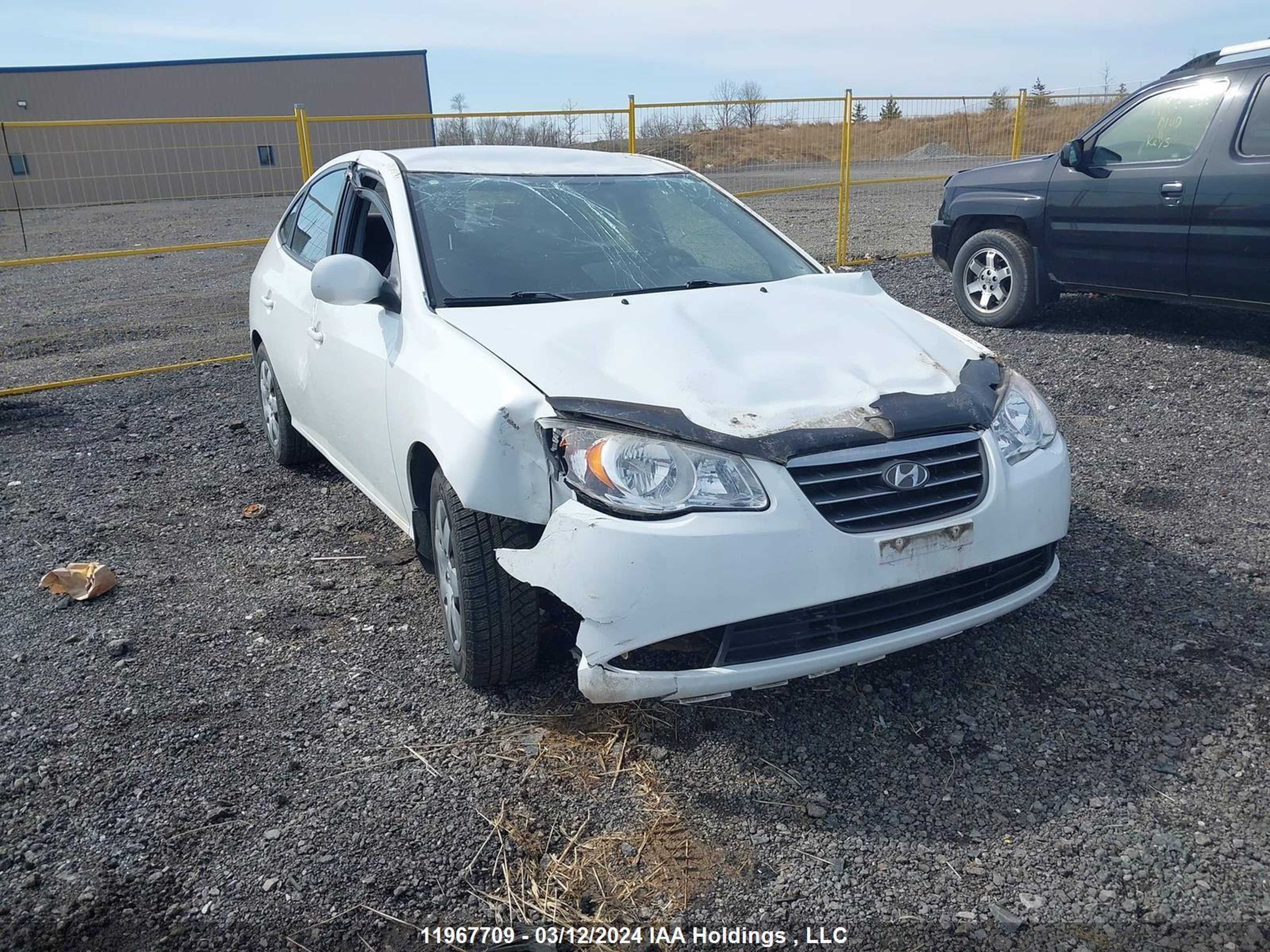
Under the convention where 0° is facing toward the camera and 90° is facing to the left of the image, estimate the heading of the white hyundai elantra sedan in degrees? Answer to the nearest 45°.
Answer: approximately 315°

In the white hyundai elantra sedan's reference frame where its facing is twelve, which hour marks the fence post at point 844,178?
The fence post is roughly at 8 o'clock from the white hyundai elantra sedan.

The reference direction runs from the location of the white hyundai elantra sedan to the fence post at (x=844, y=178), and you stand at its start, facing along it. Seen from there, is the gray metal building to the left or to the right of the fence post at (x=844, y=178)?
left

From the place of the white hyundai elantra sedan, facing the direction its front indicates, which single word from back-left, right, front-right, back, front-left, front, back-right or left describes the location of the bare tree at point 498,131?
back-left

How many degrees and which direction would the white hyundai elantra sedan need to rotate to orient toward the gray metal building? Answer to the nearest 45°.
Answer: approximately 180°

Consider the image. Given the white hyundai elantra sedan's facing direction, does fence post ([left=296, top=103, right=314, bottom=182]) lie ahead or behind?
behind

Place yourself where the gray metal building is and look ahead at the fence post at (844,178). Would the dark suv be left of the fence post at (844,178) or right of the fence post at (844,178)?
right

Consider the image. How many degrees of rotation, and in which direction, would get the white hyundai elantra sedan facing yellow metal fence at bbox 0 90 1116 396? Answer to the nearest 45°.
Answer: approximately 180°

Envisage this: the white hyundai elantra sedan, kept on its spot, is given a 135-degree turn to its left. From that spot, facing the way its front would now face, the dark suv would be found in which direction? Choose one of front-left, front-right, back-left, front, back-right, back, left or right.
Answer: front-right
